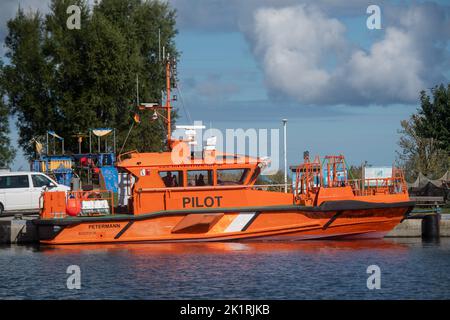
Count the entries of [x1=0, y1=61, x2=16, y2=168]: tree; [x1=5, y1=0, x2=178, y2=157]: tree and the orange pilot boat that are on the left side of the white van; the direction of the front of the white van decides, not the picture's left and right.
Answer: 2

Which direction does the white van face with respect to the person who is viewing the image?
facing to the right of the viewer

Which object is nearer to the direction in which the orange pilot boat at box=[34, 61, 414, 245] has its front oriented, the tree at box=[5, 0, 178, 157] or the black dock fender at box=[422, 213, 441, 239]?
the black dock fender

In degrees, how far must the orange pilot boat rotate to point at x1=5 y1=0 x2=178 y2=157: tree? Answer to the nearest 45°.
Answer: approximately 90° to its left

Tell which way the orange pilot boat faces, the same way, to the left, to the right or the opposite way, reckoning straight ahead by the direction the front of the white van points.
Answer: the same way

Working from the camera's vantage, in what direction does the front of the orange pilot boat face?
facing to the right of the viewer

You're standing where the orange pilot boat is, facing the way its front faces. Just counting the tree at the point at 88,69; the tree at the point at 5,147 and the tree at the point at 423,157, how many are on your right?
0

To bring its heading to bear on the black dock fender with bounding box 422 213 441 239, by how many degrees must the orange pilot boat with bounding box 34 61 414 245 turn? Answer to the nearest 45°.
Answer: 0° — it already faces it

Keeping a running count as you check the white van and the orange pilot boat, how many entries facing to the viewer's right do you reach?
2

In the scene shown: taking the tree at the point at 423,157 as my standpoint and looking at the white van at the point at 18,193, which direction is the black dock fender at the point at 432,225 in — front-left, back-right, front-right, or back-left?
front-left

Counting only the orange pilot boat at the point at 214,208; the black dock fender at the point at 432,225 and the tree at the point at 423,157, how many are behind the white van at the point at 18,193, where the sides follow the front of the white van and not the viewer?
0

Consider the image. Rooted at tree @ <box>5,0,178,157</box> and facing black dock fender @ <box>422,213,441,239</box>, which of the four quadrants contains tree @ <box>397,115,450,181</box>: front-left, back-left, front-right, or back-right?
front-left

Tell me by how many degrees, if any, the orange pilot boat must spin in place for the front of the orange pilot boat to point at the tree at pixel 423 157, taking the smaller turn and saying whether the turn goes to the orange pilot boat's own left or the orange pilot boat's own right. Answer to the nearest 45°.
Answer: approximately 45° to the orange pilot boat's own left

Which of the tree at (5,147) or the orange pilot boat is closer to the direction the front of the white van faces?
the orange pilot boat

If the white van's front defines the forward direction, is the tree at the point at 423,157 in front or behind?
in front
